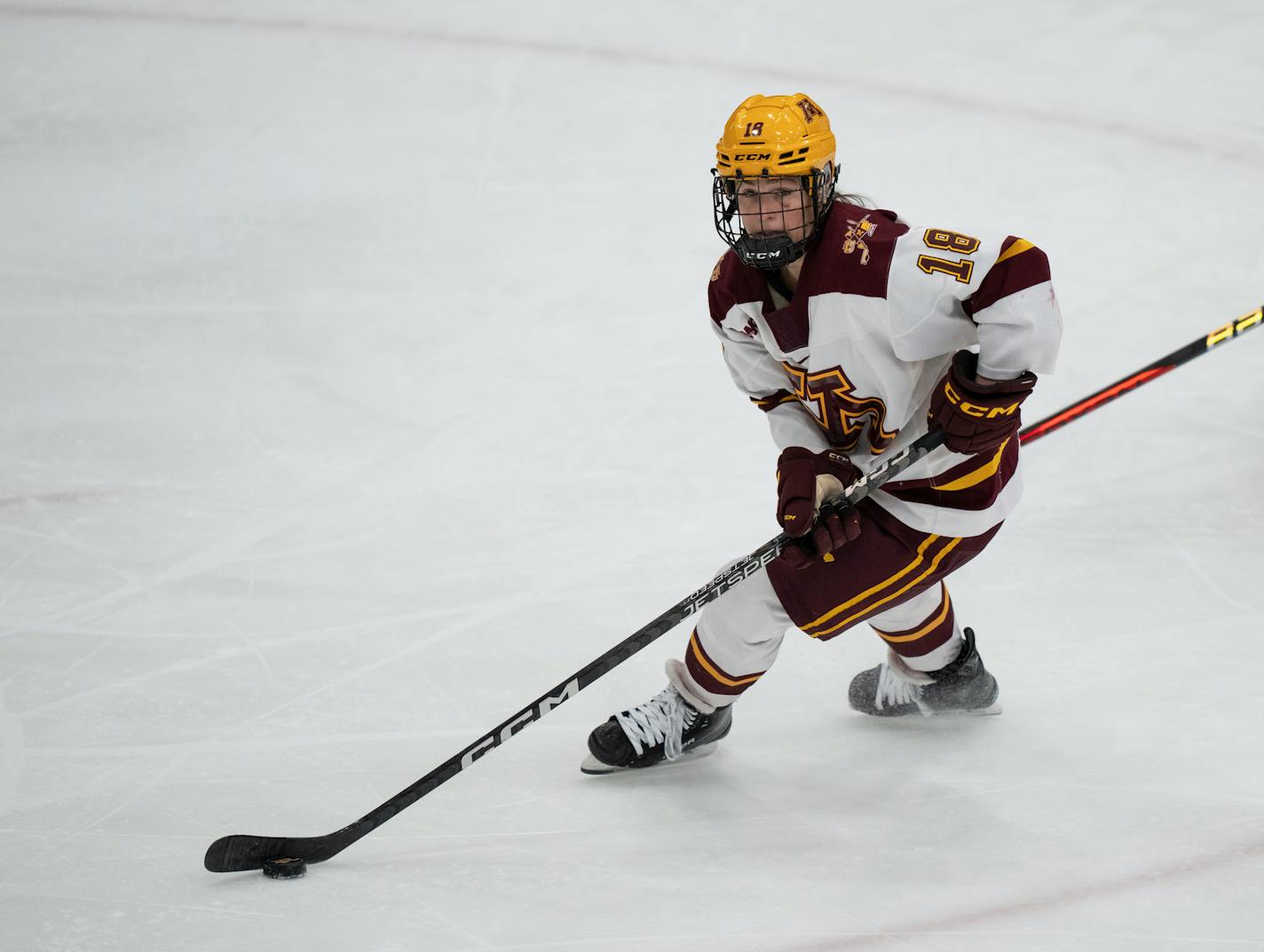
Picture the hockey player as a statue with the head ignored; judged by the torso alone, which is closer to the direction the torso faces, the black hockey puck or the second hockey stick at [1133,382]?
the black hockey puck

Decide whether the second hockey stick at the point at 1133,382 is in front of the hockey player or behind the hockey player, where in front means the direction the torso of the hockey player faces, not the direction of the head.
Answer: behind

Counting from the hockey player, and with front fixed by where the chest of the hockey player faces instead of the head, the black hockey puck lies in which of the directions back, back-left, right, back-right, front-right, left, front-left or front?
front-right
